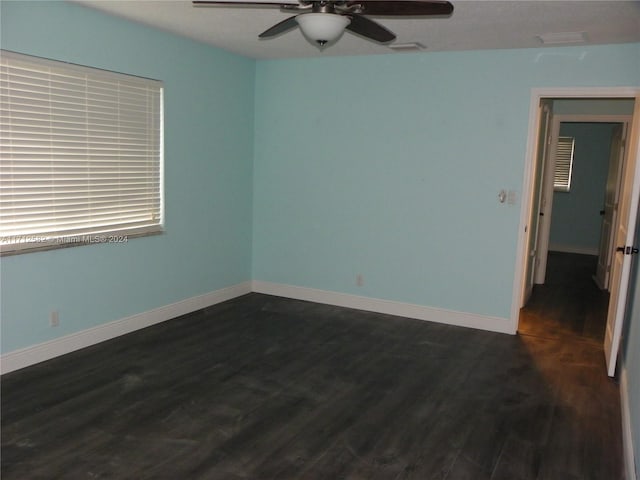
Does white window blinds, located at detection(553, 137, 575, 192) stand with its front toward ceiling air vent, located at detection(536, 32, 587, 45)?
yes

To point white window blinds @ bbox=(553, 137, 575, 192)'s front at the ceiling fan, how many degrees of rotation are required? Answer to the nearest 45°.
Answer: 0° — it already faces it

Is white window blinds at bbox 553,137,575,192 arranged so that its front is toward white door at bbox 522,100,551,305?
yes

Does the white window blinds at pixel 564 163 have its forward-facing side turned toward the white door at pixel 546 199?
yes

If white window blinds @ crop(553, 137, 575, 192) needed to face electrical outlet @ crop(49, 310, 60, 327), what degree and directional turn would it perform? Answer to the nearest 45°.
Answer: approximately 45° to its right

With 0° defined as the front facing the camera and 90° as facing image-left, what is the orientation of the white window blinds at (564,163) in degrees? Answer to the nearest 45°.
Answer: approximately 0°

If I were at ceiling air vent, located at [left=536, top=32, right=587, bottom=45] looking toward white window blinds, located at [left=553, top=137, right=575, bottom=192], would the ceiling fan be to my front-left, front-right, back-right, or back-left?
back-left

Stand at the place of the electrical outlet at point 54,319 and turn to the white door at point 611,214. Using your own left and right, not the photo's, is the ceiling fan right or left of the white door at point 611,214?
right
